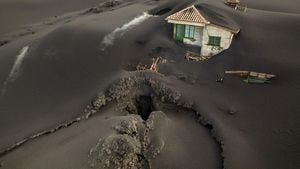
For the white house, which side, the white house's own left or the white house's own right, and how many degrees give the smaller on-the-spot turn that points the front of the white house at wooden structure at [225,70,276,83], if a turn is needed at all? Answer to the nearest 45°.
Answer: approximately 90° to the white house's own left

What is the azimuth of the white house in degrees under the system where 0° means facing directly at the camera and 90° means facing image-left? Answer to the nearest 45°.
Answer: approximately 45°
